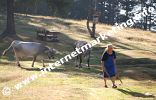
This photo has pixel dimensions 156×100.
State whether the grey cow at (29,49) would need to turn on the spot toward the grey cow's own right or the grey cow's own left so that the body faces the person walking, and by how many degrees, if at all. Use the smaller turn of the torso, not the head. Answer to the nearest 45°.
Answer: approximately 45° to the grey cow's own right

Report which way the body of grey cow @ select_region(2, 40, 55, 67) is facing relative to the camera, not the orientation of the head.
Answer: to the viewer's right
